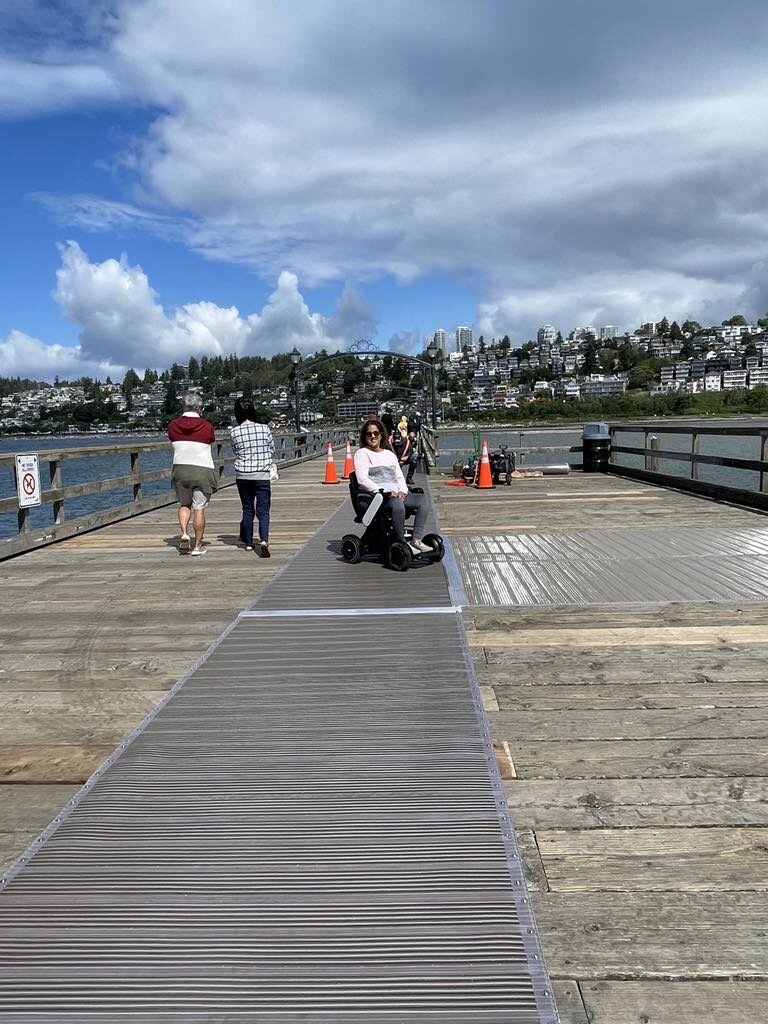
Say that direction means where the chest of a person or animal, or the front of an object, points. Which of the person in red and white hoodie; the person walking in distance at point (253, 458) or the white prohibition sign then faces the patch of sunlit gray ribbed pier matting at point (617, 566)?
the white prohibition sign

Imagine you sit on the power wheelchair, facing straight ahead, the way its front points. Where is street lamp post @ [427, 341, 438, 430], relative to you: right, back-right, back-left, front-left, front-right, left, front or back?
back-left

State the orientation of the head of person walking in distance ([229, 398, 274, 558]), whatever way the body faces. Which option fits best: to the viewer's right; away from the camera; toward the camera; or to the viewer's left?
away from the camera

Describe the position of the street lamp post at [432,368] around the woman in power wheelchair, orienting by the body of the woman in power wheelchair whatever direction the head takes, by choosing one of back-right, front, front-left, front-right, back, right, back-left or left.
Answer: back-left

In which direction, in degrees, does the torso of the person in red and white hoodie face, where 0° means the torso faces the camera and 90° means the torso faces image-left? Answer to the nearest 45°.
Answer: approximately 180°

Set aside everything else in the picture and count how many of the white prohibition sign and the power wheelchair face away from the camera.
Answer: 0

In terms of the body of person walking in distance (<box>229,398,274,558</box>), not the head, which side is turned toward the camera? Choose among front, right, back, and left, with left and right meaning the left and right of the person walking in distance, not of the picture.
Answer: back

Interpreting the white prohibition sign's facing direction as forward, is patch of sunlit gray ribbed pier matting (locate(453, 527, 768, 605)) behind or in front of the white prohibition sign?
in front

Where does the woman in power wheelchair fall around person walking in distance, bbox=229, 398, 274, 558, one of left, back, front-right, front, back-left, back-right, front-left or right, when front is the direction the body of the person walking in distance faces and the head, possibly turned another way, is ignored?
back-right

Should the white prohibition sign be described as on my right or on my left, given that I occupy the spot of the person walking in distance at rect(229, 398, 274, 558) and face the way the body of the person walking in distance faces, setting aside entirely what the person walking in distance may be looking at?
on my left

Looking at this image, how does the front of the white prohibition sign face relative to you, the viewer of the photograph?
facing the viewer and to the right of the viewer

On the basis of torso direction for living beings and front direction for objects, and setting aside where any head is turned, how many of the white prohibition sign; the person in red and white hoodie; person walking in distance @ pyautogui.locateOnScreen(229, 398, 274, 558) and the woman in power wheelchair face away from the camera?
2

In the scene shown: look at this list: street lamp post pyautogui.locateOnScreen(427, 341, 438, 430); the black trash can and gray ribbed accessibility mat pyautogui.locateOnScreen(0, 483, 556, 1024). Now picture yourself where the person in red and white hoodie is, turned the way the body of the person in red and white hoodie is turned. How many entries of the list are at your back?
1
